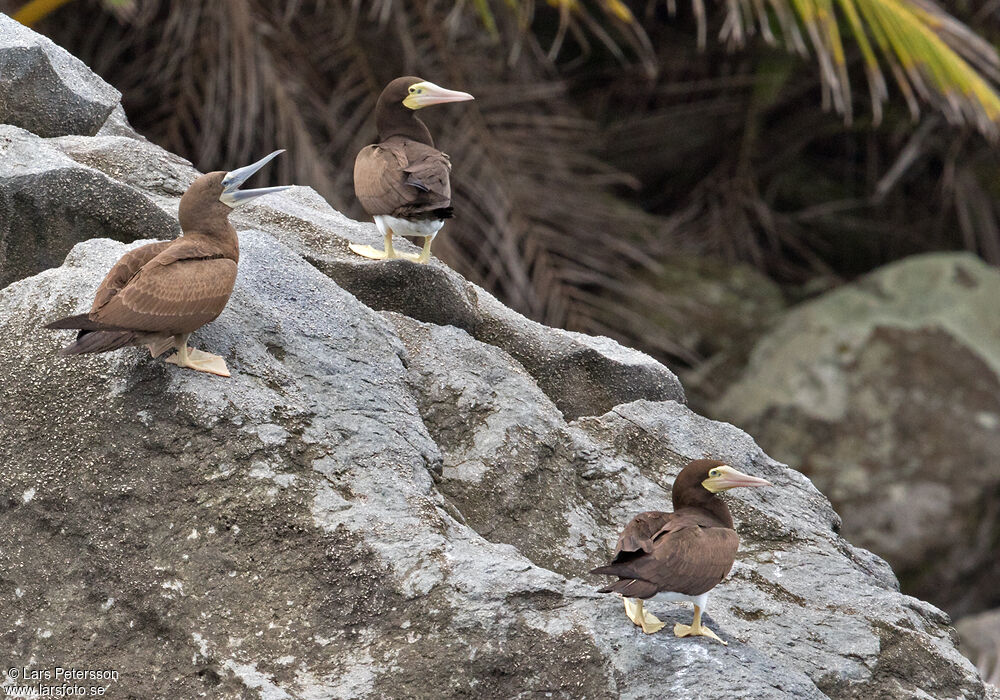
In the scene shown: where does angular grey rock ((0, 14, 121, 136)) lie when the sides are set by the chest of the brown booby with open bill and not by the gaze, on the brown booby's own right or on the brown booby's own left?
on the brown booby's own left

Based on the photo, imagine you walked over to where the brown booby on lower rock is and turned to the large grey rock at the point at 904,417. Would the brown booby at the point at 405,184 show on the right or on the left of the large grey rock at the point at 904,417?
left

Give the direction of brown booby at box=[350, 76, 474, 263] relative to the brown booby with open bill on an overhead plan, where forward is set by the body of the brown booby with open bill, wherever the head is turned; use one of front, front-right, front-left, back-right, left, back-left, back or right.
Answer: front-left

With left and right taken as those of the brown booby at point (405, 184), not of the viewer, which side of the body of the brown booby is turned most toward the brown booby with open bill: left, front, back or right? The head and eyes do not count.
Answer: left

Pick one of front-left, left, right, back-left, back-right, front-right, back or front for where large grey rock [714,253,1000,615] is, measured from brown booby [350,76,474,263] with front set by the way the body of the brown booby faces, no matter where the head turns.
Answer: right

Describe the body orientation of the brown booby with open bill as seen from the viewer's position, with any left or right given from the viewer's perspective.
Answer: facing to the right of the viewer

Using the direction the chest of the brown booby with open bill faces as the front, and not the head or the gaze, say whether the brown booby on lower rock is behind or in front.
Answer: in front

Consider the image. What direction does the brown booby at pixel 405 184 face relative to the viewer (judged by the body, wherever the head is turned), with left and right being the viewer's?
facing away from the viewer and to the left of the viewer

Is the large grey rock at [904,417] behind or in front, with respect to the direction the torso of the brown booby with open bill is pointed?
in front

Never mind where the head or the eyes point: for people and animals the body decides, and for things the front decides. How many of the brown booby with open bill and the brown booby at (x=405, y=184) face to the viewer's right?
1
